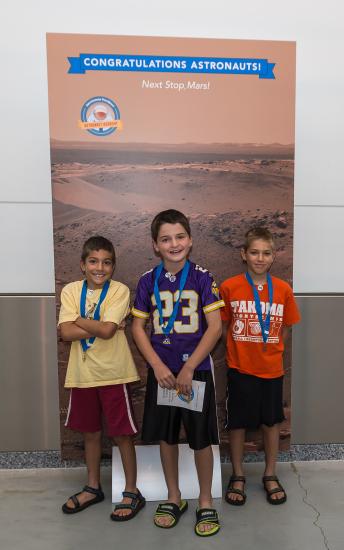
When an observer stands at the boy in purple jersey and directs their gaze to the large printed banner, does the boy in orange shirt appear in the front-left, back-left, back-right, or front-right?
front-right

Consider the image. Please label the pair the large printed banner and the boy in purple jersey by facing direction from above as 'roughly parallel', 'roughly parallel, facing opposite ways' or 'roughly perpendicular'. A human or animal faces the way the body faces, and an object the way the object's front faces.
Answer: roughly parallel

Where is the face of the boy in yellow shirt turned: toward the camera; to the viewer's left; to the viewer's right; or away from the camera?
toward the camera

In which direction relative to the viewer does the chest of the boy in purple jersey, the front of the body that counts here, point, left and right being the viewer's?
facing the viewer

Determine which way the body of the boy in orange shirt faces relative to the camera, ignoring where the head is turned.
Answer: toward the camera

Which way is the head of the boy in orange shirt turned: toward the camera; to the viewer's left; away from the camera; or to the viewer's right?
toward the camera

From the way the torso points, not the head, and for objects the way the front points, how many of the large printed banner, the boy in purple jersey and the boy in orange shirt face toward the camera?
3

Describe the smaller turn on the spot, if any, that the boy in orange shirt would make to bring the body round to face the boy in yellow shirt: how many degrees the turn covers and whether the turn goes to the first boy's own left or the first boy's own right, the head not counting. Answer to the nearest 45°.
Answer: approximately 90° to the first boy's own right
